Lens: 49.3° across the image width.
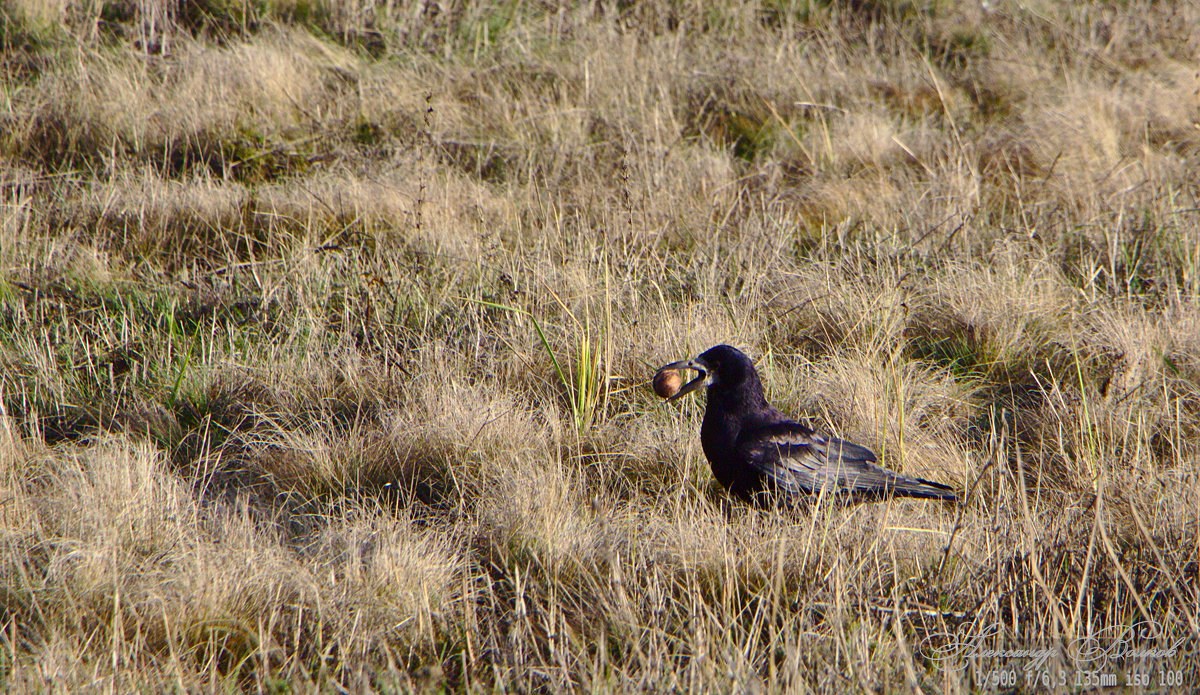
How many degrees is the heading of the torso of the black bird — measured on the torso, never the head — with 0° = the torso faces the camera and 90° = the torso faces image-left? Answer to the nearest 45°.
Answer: approximately 90°
